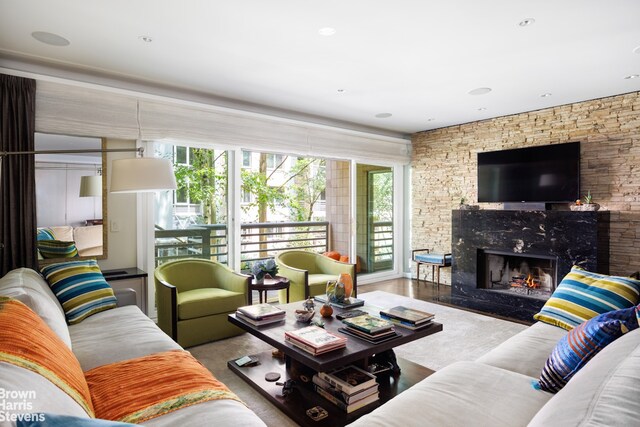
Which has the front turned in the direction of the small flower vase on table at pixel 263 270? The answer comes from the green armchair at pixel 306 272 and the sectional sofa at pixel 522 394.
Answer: the sectional sofa

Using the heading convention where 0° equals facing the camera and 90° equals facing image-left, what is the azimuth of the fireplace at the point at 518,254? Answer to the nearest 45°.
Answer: approximately 45°

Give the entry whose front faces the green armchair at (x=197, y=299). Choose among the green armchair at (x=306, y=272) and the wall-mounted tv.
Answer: the wall-mounted tv

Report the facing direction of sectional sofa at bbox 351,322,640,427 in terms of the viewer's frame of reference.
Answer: facing away from the viewer and to the left of the viewer

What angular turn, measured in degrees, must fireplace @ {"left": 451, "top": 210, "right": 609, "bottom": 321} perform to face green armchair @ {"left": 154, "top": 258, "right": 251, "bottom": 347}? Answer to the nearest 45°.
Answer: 0° — it already faces it

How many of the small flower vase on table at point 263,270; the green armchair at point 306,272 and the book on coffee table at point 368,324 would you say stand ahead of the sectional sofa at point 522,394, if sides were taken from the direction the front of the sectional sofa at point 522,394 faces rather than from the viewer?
3

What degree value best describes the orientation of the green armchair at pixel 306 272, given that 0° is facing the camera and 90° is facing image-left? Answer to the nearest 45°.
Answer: approximately 315°

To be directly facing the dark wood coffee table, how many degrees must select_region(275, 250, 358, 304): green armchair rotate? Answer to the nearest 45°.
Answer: approximately 45° to its right

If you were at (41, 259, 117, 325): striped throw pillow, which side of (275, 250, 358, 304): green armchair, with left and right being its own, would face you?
right
